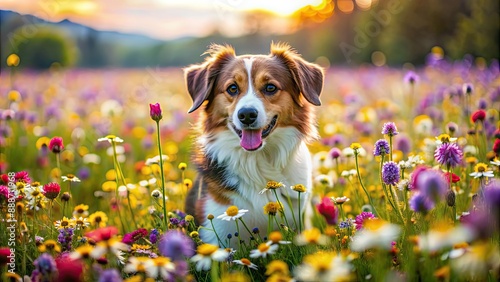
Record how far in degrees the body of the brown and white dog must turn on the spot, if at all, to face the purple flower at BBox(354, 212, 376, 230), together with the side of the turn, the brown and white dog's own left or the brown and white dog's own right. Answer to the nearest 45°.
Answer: approximately 45° to the brown and white dog's own left

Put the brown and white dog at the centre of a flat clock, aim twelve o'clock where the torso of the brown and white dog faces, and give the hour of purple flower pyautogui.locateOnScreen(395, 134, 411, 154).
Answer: The purple flower is roughly at 8 o'clock from the brown and white dog.

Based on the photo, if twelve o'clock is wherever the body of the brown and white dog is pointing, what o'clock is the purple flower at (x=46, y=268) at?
The purple flower is roughly at 1 o'clock from the brown and white dog.

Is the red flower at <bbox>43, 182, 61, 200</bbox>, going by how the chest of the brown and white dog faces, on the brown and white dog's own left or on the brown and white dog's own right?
on the brown and white dog's own right

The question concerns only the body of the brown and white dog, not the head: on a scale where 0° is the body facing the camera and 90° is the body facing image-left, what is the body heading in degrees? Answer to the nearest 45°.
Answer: approximately 0°

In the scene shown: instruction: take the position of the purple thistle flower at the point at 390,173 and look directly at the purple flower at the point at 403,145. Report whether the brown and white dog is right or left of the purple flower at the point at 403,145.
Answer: left

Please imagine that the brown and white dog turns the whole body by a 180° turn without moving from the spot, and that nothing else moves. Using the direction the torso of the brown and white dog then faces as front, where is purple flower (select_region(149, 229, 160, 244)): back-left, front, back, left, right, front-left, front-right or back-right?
back-left

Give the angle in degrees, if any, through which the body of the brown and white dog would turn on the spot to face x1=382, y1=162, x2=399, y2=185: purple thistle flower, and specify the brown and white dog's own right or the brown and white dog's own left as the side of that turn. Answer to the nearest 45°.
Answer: approximately 45° to the brown and white dog's own left

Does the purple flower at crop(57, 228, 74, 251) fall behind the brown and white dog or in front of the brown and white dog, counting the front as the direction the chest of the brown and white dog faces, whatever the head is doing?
in front

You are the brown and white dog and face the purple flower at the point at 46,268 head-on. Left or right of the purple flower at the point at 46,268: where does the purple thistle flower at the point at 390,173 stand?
left

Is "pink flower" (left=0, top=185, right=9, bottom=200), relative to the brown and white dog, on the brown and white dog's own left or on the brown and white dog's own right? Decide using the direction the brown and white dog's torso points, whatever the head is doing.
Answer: on the brown and white dog's own right
